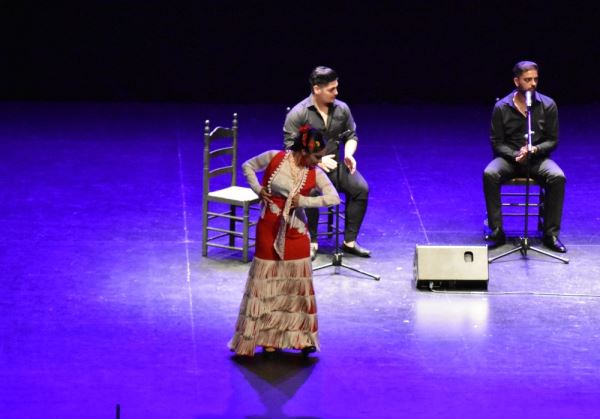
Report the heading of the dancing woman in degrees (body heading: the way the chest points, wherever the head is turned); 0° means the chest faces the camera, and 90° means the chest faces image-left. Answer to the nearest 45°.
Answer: approximately 0°

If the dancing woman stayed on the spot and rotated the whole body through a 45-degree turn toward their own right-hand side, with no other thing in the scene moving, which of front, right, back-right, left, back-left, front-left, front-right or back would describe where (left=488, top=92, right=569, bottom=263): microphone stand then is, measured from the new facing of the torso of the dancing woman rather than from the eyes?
back

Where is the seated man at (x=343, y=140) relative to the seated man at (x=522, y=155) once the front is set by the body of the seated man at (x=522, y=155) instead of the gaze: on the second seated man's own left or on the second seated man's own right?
on the second seated man's own right

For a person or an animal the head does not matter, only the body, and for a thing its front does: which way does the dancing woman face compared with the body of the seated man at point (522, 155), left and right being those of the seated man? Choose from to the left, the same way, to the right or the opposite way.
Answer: the same way

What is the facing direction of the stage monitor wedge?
away from the camera

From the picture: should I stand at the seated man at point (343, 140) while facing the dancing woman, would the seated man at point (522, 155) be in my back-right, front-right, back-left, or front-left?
back-left

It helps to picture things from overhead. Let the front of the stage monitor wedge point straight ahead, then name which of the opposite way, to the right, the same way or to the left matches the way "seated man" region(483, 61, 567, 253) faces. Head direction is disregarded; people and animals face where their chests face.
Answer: the opposite way

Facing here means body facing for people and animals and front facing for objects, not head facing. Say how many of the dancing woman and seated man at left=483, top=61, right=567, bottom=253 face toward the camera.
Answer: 2

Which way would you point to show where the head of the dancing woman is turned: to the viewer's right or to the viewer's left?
to the viewer's right

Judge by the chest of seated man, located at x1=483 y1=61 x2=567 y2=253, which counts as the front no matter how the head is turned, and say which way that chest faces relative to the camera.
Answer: toward the camera

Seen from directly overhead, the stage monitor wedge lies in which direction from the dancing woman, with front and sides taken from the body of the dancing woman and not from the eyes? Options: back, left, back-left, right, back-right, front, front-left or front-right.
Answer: back-left
